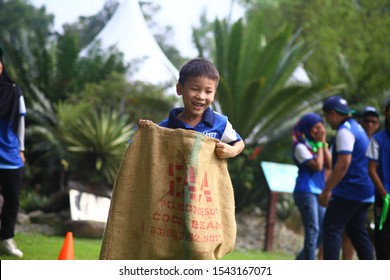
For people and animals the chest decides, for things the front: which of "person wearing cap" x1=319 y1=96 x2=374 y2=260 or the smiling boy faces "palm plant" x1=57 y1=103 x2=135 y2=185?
the person wearing cap

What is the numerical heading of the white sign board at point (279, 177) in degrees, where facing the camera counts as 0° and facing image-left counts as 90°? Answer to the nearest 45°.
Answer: approximately 0°

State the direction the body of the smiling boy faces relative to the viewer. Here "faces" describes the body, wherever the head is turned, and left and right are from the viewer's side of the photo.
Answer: facing the viewer

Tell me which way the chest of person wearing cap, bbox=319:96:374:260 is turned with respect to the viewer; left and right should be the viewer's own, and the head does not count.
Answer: facing away from the viewer and to the left of the viewer

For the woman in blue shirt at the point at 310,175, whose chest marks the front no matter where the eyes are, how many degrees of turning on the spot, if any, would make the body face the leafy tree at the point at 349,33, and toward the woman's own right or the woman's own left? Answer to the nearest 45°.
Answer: approximately 135° to the woman's own left

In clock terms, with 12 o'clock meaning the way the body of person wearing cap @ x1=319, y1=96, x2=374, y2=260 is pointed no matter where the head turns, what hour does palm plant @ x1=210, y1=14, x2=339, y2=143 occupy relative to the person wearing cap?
The palm plant is roughly at 1 o'clock from the person wearing cap.

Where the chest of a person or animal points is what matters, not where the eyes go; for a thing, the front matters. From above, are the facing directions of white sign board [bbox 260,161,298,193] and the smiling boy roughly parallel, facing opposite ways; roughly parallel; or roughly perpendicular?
roughly parallel

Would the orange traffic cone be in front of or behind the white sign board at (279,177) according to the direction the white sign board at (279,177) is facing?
in front

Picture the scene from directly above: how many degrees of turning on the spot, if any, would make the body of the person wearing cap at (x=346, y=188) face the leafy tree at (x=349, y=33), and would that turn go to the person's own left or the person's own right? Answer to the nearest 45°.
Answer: approximately 45° to the person's own right
